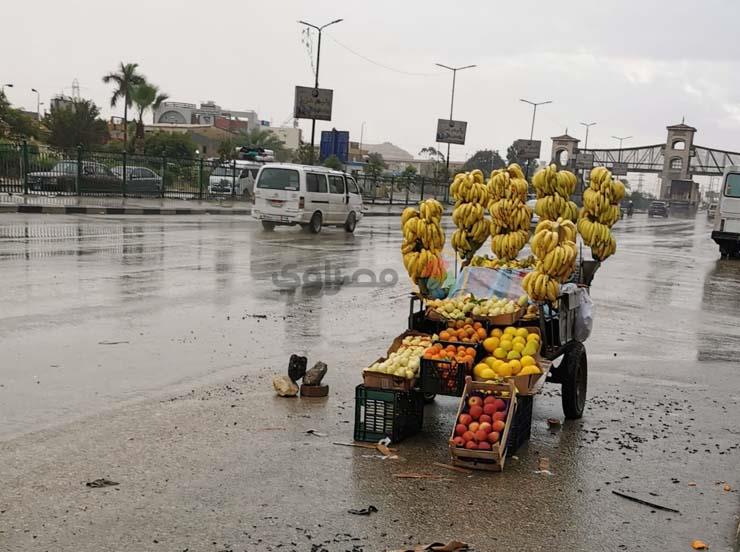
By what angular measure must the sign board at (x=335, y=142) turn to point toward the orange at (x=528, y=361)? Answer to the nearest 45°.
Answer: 0° — it already faces it

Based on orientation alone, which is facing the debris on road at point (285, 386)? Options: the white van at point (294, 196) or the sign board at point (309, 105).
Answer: the sign board

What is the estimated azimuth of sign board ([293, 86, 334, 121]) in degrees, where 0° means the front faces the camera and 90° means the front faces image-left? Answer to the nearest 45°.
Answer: approximately 0°

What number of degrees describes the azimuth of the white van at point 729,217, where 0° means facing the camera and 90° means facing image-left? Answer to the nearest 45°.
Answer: approximately 180°

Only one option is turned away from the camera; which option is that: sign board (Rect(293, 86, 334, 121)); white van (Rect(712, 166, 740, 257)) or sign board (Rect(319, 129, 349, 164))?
the white van

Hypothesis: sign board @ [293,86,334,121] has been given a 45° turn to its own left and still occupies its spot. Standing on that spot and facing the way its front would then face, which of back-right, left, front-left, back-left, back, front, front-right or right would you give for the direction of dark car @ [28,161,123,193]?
right

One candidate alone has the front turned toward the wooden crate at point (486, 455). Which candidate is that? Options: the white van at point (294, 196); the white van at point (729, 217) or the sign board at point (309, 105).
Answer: the sign board

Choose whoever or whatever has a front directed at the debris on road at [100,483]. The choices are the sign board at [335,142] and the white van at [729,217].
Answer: the sign board

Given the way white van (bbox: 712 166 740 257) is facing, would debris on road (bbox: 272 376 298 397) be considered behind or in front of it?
behind
